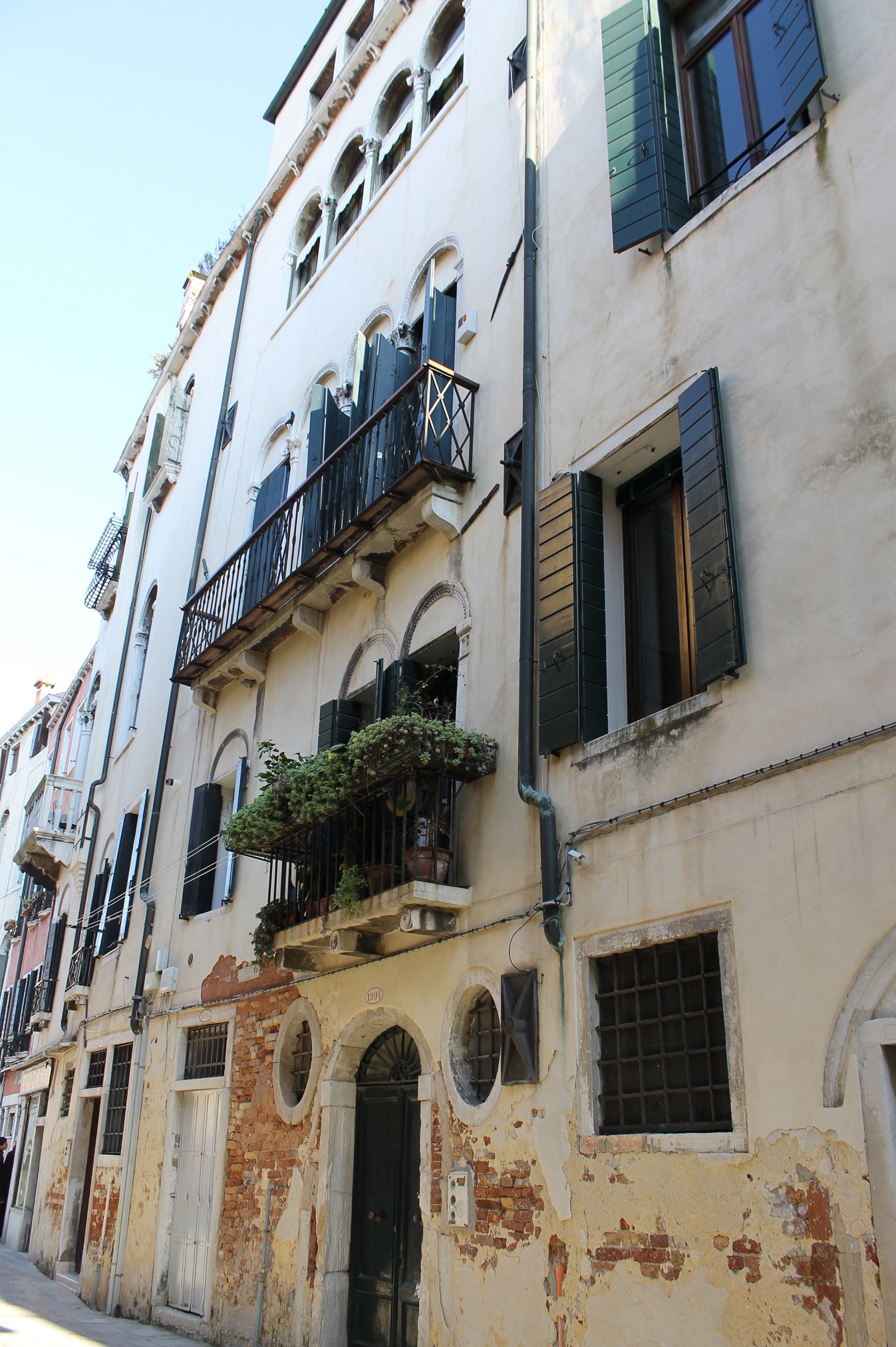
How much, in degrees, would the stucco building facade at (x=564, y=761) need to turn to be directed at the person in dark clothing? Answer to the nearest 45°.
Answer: approximately 90° to its right
